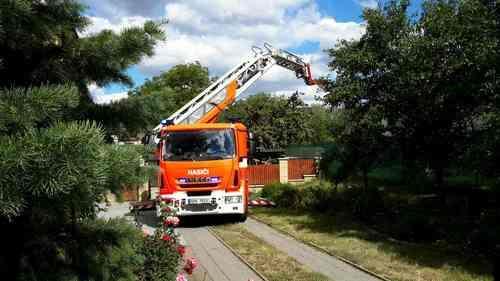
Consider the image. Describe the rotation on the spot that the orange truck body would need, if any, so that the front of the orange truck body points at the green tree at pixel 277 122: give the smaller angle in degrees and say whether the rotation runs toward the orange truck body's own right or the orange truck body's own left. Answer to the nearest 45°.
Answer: approximately 180°

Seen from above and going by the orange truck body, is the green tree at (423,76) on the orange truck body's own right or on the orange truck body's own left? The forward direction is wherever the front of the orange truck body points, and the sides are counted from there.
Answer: on the orange truck body's own left

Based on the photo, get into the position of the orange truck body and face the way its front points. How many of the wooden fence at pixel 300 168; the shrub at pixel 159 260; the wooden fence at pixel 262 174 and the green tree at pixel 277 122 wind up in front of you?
1

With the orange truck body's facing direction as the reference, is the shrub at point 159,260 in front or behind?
in front

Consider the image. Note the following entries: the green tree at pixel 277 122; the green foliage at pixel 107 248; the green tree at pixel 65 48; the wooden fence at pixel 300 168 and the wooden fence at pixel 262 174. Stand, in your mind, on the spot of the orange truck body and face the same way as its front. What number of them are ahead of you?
2

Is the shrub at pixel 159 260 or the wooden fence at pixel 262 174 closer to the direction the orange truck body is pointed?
the shrub

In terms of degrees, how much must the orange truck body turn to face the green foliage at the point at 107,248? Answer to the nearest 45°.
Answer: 0° — it already faces it

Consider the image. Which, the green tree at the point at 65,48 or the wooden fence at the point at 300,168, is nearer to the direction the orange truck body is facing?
the green tree

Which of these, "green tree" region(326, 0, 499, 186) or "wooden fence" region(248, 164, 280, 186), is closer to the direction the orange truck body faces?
the green tree

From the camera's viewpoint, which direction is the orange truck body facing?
toward the camera

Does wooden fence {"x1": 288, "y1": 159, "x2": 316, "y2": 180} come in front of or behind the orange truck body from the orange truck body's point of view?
behind

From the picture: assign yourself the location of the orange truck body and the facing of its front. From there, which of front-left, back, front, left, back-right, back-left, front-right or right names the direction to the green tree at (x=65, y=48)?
front

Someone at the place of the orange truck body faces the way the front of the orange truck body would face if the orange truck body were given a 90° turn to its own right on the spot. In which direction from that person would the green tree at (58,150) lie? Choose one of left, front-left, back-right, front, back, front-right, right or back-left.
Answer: left
